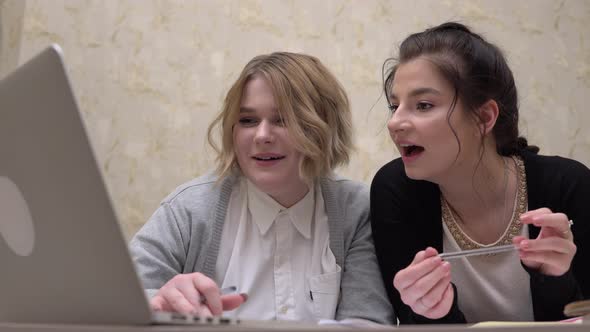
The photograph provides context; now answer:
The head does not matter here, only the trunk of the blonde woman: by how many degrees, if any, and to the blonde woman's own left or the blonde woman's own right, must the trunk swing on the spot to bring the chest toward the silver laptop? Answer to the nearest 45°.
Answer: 0° — they already face it

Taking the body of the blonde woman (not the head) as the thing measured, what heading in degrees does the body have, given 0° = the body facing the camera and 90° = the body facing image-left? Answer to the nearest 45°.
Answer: approximately 0°

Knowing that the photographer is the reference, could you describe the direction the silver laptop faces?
facing away from the viewer and to the right of the viewer

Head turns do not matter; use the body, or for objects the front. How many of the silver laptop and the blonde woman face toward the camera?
1
